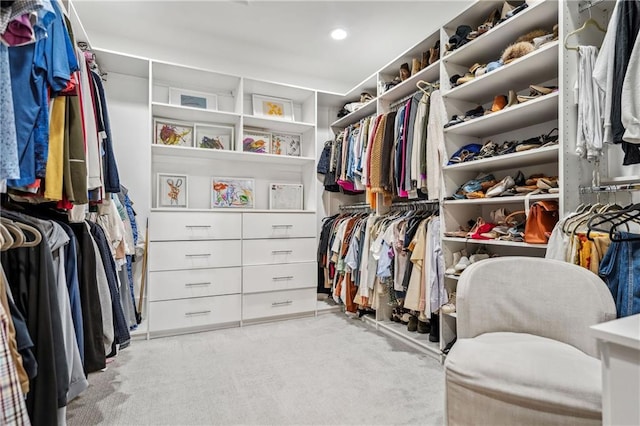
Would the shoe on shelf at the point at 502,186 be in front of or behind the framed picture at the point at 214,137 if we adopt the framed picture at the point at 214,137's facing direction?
in front

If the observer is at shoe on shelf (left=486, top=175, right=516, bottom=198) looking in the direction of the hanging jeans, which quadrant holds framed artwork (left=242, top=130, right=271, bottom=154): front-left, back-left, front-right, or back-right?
back-right

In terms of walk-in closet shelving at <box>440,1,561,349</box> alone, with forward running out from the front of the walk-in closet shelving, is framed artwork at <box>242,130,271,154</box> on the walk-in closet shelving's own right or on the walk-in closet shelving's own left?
on the walk-in closet shelving's own right

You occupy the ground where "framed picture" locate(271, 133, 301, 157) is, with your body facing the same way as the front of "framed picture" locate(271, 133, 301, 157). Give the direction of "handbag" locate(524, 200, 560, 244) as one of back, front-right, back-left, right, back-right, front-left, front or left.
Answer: front-left

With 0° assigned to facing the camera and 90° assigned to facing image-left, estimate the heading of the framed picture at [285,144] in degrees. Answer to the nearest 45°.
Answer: approximately 0°

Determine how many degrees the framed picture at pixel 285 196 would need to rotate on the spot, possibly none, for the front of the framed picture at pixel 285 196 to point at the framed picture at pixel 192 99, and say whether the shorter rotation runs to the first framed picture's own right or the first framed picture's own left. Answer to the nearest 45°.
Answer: approximately 90° to the first framed picture's own right

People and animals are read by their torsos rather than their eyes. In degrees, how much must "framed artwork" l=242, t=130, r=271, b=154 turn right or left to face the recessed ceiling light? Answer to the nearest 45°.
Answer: approximately 45° to its left

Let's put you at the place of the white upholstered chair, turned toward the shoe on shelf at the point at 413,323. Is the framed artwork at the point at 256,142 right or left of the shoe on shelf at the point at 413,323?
left

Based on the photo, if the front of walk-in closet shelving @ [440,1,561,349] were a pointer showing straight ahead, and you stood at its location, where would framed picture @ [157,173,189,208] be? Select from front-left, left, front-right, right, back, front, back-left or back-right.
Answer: front-right
